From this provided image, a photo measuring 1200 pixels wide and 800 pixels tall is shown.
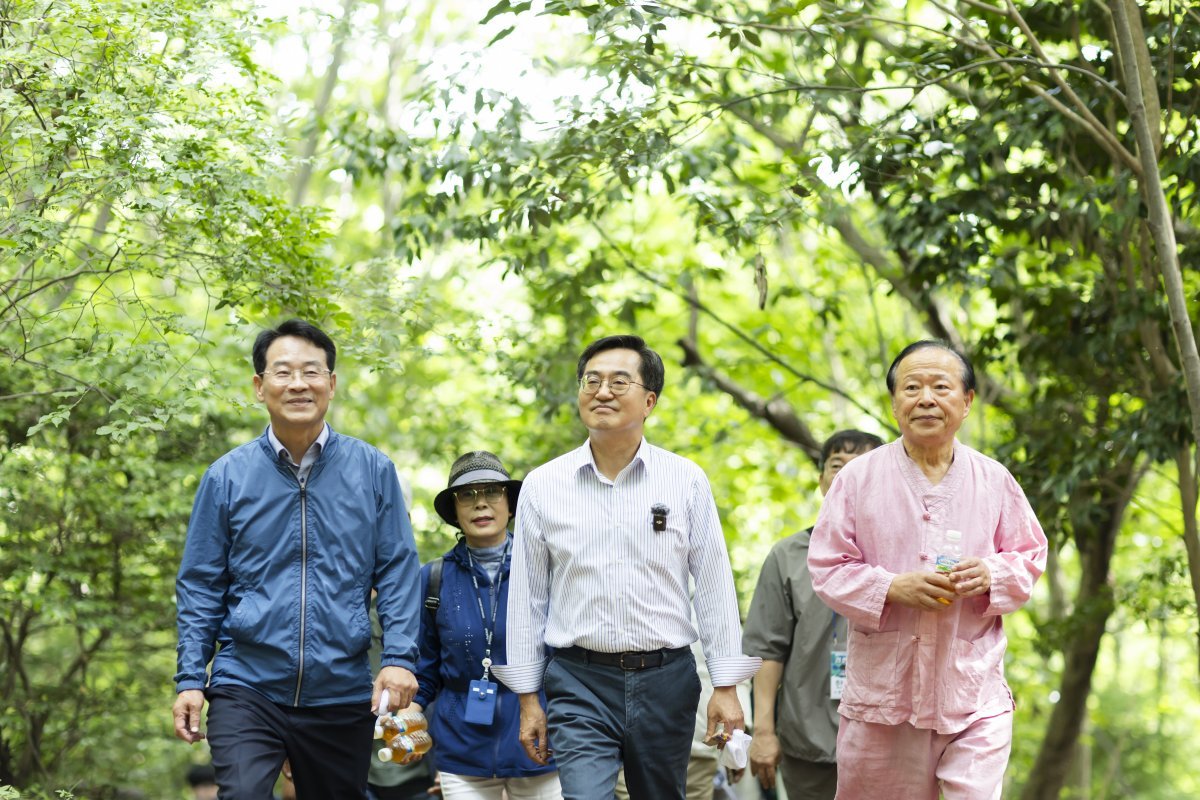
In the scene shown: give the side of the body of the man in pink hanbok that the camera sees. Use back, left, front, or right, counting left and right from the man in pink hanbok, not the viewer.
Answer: front

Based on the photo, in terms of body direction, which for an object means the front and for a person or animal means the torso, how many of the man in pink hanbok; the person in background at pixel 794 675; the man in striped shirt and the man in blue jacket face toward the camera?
4

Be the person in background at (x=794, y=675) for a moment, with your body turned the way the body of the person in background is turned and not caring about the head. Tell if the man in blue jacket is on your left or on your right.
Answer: on your right

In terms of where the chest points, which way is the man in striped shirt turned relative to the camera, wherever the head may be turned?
toward the camera

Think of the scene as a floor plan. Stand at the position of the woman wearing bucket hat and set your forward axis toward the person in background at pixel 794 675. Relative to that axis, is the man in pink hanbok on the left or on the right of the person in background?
right

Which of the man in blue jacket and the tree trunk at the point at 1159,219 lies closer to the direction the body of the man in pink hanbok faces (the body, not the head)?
the man in blue jacket

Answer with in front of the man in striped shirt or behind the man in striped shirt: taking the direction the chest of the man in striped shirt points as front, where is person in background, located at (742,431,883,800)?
behind

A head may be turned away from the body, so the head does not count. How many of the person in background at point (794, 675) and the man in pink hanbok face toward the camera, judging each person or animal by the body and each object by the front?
2

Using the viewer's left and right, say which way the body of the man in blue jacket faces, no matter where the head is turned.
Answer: facing the viewer

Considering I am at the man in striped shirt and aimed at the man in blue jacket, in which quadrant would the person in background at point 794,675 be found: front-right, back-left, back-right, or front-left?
back-right

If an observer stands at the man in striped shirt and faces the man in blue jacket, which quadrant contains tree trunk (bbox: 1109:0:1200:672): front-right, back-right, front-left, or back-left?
back-right

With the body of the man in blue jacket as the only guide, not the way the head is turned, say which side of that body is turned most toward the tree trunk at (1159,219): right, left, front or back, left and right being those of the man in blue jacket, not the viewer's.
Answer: left
